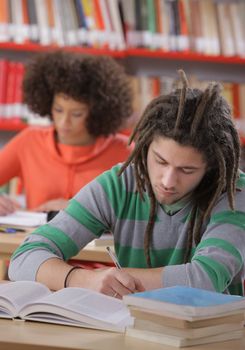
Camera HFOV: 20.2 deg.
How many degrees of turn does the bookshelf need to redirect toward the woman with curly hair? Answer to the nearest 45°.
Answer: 0° — it already faces them

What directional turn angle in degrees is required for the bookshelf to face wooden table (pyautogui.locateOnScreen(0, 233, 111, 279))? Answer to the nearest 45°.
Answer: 0° — it already faces it

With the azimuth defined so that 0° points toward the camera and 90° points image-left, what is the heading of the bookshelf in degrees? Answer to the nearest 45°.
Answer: approximately 0°

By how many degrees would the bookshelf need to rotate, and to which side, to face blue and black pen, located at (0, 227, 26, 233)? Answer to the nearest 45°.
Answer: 0° — it already faces it

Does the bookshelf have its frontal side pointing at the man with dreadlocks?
yes

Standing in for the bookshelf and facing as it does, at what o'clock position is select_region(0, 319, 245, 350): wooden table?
The wooden table is roughly at 12 o'clock from the bookshelf.
